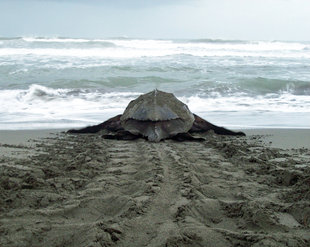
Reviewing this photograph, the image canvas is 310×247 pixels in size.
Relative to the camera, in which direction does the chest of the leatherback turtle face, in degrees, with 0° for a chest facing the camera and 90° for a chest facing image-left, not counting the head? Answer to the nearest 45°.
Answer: approximately 180°
